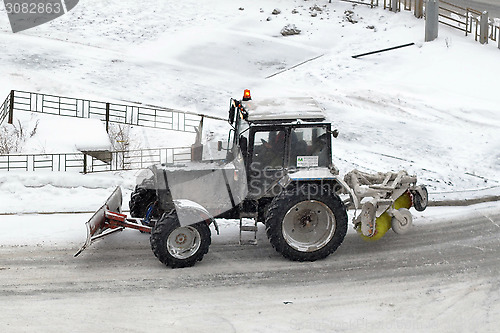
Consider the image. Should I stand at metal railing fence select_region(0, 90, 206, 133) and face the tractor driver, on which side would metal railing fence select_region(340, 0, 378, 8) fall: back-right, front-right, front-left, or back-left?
back-left

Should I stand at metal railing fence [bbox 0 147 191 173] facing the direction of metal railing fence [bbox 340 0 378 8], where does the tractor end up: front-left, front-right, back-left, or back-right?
back-right

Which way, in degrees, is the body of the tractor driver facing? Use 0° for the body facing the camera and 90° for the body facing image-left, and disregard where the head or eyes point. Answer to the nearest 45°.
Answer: approximately 90°

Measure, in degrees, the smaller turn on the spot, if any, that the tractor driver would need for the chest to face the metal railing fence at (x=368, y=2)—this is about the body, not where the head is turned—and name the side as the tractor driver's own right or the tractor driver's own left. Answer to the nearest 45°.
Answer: approximately 90° to the tractor driver's own right
